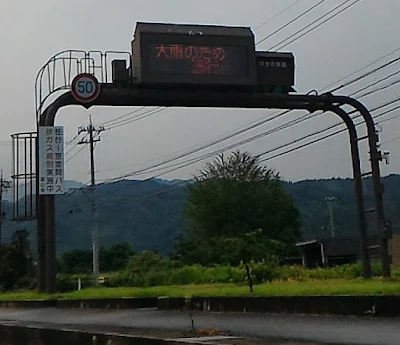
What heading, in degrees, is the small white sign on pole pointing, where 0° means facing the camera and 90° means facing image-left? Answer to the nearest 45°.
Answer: approximately 0°

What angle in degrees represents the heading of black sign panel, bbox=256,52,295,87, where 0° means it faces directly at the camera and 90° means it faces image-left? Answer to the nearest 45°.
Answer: approximately 0°

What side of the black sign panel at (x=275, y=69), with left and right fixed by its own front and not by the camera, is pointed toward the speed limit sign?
right

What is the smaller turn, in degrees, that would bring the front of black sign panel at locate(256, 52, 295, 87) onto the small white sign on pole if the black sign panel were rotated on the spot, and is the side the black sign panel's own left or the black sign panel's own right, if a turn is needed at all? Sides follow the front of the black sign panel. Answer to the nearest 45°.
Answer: approximately 90° to the black sign panel's own right

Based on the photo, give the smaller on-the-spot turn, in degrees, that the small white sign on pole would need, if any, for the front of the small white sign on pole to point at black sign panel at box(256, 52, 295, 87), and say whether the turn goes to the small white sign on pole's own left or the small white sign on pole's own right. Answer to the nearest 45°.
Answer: approximately 90° to the small white sign on pole's own left

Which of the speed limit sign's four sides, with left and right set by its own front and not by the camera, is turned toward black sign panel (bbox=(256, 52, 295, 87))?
left
